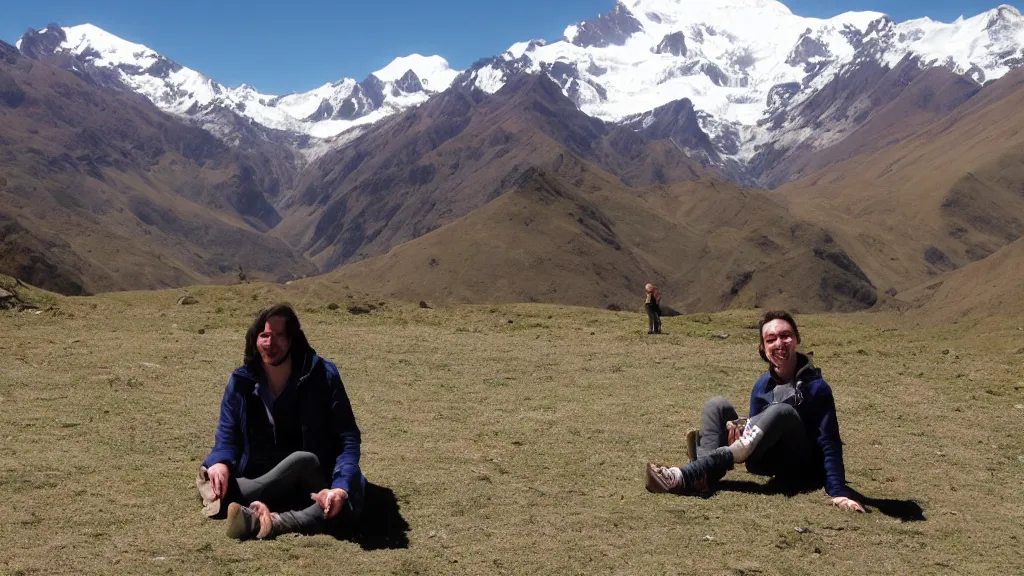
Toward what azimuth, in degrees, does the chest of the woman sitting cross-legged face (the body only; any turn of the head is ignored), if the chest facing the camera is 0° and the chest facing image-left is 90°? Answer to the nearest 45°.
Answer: approximately 45°

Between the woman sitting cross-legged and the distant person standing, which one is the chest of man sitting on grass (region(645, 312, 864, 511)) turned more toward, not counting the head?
the woman sitting cross-legged

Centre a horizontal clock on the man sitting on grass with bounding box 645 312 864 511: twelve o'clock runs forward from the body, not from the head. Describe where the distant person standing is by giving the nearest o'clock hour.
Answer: The distant person standing is roughly at 4 o'clock from the man sitting on grass.

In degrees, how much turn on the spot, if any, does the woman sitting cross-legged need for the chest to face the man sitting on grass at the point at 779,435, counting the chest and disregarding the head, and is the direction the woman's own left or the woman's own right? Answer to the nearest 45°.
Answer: approximately 135° to the woman's own left

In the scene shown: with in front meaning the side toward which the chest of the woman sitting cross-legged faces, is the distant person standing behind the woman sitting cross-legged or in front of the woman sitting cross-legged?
behind

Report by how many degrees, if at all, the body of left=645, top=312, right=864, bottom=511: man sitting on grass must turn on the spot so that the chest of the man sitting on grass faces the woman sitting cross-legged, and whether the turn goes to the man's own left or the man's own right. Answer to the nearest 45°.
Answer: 0° — they already face them
